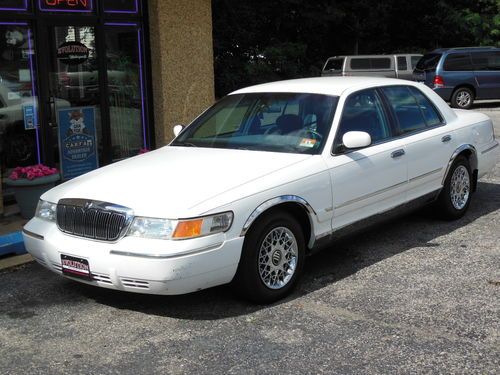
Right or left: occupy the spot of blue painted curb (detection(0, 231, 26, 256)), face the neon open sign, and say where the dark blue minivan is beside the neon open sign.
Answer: right

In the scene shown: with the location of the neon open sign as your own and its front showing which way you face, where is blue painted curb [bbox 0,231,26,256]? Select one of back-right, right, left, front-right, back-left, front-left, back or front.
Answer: front

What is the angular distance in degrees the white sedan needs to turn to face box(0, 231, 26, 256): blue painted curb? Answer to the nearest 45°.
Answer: approximately 90° to its right

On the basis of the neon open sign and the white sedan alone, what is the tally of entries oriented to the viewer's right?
0

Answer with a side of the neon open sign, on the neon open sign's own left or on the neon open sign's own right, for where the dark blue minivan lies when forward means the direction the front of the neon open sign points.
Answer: on the neon open sign's own left

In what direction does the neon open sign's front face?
toward the camera

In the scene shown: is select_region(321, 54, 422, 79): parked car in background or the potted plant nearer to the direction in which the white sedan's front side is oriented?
the potted plant

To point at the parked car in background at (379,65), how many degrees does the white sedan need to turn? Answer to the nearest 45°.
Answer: approximately 135° to its right

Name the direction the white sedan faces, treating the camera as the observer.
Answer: facing the viewer and to the left of the viewer

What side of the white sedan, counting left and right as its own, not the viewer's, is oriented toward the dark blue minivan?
back

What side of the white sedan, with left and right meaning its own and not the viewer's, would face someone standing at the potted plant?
right
